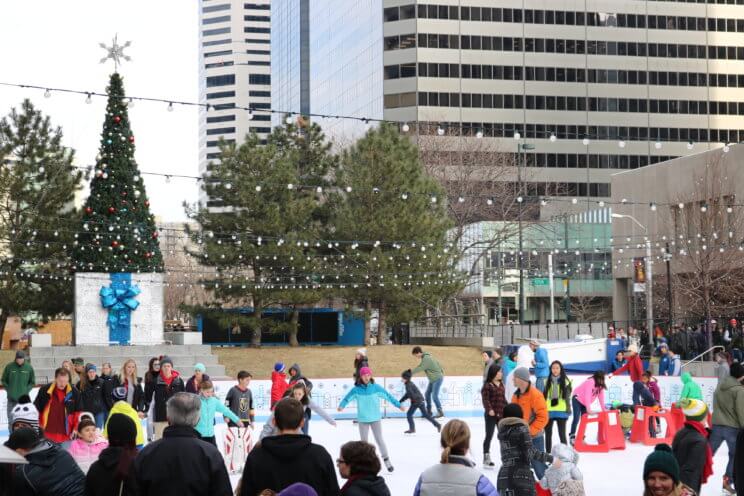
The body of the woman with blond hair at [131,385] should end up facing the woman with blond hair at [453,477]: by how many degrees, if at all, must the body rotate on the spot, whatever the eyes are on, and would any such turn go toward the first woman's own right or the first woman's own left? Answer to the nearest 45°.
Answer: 0° — they already face them

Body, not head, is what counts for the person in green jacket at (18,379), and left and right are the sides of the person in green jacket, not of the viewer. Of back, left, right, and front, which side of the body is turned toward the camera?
front

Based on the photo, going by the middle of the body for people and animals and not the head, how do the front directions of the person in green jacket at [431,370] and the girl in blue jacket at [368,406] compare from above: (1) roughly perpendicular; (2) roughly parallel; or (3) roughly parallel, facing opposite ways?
roughly perpendicular

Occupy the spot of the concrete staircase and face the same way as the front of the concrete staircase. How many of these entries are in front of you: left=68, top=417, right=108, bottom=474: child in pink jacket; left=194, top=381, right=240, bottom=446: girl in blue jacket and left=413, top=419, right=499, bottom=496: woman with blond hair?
3

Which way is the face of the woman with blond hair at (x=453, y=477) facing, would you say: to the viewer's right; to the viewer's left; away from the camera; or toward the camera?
away from the camera

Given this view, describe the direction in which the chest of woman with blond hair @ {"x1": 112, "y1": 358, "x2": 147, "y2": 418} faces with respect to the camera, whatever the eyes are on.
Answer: toward the camera

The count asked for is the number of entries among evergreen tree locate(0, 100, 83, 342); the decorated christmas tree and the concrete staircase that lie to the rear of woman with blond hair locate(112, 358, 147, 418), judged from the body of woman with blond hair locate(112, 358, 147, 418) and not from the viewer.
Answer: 3

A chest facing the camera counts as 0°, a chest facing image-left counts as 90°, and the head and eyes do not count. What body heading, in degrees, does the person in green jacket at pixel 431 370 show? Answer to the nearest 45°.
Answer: approximately 90°
